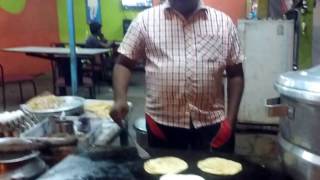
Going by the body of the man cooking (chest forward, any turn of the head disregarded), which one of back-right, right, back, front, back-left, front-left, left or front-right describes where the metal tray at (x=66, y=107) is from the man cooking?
back-right

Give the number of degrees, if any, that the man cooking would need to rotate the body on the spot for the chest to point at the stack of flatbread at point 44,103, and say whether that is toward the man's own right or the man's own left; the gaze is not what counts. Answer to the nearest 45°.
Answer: approximately 135° to the man's own right

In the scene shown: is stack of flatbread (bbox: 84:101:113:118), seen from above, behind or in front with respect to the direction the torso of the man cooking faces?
behind

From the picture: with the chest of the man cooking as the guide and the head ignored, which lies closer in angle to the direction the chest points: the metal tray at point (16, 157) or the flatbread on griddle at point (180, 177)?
the flatbread on griddle

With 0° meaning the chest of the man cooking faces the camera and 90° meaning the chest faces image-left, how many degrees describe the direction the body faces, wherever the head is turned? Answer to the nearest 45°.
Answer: approximately 0°

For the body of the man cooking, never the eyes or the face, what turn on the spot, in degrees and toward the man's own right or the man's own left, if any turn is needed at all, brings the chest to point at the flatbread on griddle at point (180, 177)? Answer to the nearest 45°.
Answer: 0° — they already face it
